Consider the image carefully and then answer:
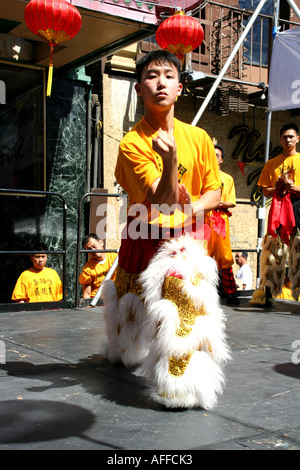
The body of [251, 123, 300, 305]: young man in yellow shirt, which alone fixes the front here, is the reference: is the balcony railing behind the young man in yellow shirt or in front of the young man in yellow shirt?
behind

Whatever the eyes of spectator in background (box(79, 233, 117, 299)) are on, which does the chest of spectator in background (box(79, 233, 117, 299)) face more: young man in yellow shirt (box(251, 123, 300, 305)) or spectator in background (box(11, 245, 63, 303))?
the young man in yellow shirt

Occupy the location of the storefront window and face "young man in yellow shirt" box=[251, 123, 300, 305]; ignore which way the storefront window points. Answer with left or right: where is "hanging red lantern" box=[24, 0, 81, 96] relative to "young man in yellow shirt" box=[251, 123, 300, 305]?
right

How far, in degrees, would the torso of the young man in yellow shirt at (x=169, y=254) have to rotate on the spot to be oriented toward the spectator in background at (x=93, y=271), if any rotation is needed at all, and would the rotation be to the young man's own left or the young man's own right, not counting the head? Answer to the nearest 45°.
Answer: approximately 180°

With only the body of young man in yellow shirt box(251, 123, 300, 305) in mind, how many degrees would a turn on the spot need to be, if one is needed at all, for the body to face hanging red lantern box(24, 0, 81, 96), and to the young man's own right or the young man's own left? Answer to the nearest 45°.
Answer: approximately 90° to the young man's own right

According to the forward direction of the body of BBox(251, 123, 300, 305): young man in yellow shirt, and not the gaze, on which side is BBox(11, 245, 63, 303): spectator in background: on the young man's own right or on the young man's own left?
on the young man's own right
